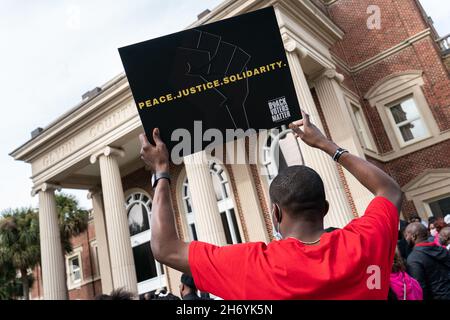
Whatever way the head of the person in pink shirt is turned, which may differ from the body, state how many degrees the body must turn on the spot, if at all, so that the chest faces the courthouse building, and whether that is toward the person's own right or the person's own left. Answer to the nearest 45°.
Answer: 0° — they already face it

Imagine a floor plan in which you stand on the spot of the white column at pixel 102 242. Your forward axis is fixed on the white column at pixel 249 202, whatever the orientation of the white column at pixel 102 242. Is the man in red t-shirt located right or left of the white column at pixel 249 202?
right

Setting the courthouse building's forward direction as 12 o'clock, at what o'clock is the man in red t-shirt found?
The man in red t-shirt is roughly at 11 o'clock from the courthouse building.

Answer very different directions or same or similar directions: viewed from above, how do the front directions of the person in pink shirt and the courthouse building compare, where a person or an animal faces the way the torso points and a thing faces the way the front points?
very different directions

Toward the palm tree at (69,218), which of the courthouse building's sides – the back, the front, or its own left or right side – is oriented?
right

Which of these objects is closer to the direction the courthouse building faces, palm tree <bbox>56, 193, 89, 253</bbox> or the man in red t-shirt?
the man in red t-shirt

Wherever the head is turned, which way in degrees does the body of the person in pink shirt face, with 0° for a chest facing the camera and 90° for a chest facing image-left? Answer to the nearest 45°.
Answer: approximately 180°

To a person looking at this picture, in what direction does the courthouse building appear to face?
facing the viewer and to the left of the viewer

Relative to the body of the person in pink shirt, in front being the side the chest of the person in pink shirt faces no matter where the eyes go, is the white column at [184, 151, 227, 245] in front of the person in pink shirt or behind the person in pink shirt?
in front

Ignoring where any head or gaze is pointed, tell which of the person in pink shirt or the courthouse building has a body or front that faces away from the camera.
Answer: the person in pink shirt

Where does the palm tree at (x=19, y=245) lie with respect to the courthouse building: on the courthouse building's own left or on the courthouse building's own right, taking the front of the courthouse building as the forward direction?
on the courthouse building's own right

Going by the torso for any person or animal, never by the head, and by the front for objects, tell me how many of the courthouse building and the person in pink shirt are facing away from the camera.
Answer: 1
